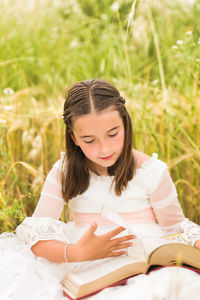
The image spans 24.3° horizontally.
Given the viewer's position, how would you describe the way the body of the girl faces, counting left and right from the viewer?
facing the viewer
